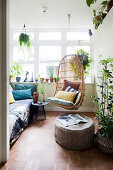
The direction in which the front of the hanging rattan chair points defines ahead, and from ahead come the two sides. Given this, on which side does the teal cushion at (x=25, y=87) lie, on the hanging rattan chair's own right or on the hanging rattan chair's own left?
on the hanging rattan chair's own right

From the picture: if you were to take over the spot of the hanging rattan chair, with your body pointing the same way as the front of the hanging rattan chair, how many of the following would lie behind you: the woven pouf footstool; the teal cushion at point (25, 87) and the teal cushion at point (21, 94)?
0

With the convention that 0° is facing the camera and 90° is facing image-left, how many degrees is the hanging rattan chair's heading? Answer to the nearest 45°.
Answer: approximately 45°

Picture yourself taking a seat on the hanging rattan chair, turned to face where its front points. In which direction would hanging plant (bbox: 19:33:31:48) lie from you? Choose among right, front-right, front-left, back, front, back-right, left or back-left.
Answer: front-right

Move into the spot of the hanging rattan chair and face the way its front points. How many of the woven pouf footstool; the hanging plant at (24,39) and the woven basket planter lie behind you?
0

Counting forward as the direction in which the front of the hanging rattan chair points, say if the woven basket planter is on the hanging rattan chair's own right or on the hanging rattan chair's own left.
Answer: on the hanging rattan chair's own left

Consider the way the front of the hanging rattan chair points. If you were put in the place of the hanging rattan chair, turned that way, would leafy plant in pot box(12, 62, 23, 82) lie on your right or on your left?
on your right

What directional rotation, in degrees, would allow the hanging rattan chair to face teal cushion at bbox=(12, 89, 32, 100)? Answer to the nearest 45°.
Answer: approximately 45° to its right
